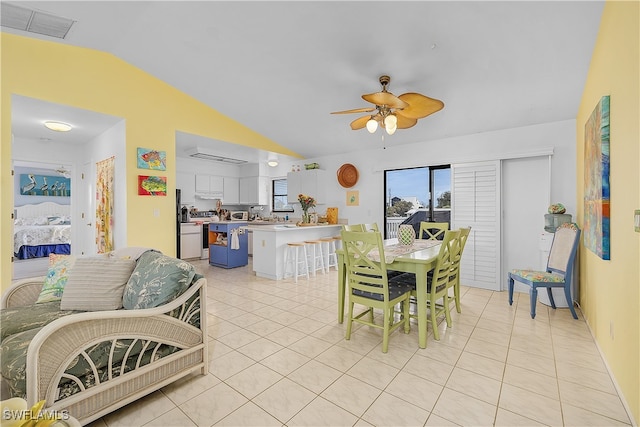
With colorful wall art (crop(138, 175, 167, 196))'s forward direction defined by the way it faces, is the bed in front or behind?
behind

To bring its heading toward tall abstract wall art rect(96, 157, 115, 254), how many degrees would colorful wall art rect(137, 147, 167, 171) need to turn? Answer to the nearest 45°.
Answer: approximately 135° to its right

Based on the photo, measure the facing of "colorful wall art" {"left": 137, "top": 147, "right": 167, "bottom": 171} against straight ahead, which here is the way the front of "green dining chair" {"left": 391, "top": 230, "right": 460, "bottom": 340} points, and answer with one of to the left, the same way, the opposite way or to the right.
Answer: the opposite way

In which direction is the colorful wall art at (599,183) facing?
to the viewer's left

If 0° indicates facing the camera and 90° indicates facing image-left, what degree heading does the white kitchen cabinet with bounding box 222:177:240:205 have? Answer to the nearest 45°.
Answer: approximately 0°

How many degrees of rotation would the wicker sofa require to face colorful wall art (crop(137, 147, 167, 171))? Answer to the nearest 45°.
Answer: approximately 135° to its right

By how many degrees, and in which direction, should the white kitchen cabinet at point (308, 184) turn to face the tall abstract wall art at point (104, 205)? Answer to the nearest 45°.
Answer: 0° — it already faces it
